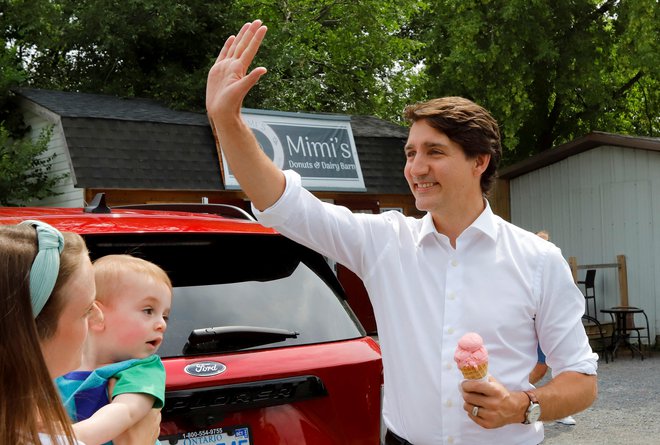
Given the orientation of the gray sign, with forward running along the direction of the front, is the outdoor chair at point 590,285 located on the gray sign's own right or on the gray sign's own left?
on the gray sign's own left

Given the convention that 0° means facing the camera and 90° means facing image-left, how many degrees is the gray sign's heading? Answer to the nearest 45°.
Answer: approximately 0°

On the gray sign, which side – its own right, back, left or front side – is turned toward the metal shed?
left

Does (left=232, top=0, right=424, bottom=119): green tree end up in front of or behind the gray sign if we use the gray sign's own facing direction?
behind

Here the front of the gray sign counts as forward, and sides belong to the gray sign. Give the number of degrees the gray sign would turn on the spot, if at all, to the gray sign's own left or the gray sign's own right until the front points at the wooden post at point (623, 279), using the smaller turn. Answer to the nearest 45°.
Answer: approximately 90° to the gray sign's own left

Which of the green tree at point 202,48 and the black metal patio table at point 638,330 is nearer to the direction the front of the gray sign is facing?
the black metal patio table

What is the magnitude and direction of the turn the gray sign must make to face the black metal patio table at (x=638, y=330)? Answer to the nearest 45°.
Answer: approximately 90° to its left

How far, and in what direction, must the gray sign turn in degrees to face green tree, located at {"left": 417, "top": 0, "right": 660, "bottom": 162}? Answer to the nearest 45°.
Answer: approximately 90° to its left

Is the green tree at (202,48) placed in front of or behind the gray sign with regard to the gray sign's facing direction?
behind

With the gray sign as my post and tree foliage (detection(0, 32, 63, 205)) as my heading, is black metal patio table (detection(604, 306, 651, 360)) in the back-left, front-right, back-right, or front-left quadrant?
back-left

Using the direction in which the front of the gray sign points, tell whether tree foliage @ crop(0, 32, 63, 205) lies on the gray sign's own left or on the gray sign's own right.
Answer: on the gray sign's own right

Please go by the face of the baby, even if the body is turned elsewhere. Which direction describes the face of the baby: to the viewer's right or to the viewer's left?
to the viewer's right
